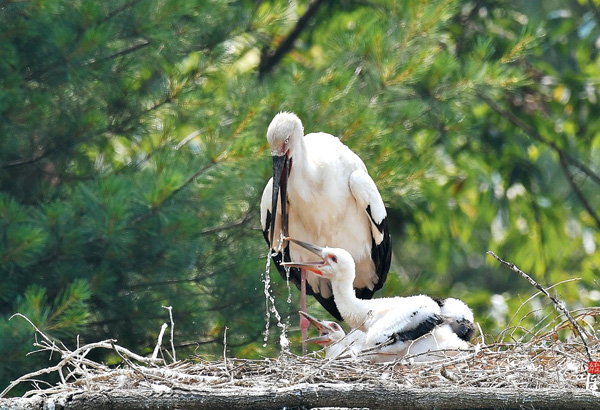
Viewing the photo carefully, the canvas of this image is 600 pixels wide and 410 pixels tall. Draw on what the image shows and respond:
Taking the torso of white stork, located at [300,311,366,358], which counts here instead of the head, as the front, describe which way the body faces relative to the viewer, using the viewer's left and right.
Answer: facing to the left of the viewer

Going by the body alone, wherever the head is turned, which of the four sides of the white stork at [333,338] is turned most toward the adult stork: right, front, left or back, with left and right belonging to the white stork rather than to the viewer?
right

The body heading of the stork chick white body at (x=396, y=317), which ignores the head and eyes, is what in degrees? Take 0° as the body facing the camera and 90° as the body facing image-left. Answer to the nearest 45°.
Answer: approximately 90°
